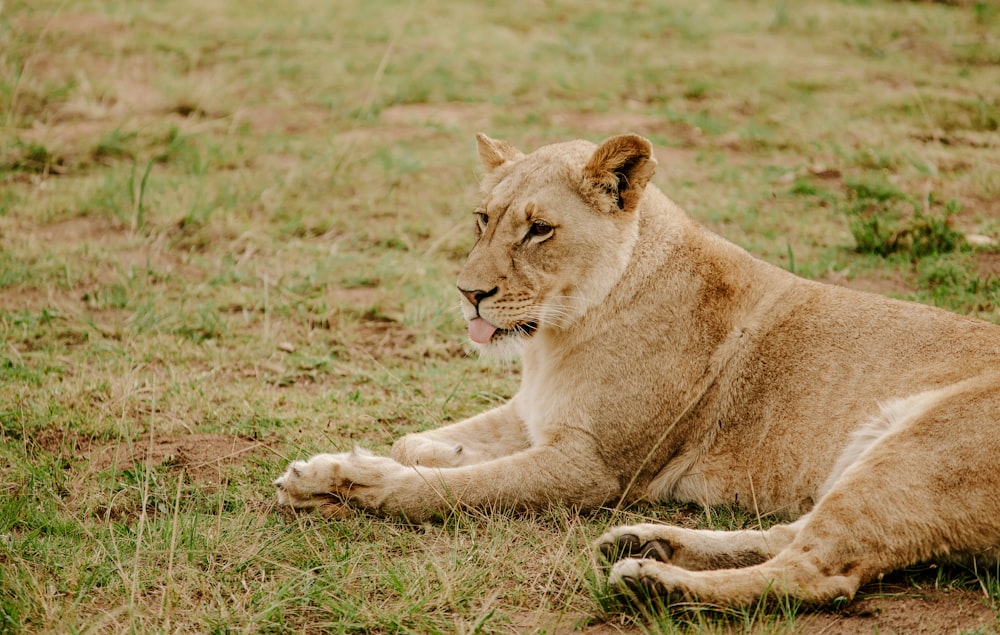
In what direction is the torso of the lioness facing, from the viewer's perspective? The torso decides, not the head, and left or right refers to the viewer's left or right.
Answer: facing to the left of the viewer
